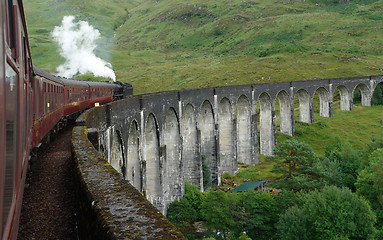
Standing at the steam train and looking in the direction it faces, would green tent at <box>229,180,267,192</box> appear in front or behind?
in front

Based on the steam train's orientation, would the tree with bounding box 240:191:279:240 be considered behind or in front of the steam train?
in front

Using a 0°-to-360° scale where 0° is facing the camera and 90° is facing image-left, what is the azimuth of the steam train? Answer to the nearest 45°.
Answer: approximately 225°

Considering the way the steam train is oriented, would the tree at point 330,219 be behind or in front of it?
in front

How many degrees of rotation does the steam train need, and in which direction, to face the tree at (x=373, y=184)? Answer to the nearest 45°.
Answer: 0° — it already faces it
